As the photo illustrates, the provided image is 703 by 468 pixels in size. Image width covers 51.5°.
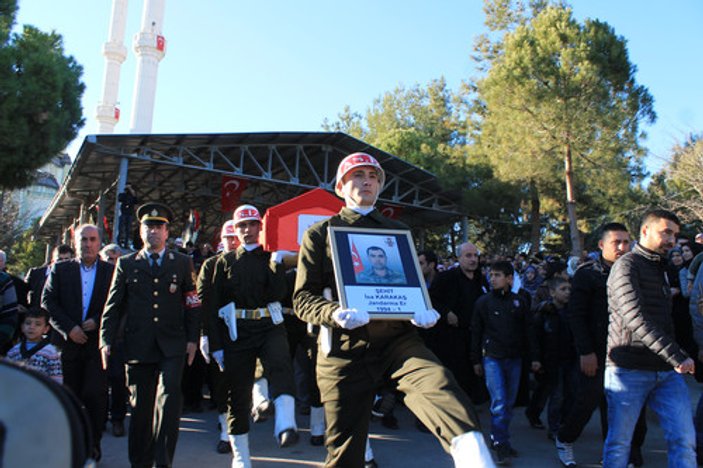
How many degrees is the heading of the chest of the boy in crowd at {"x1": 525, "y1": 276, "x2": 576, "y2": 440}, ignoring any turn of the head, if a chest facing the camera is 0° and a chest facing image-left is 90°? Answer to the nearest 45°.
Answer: approximately 315°

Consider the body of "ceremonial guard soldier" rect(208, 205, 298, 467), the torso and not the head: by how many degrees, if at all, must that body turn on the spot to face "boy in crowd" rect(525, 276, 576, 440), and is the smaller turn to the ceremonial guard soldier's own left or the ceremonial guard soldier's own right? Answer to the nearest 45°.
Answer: approximately 90° to the ceremonial guard soldier's own left

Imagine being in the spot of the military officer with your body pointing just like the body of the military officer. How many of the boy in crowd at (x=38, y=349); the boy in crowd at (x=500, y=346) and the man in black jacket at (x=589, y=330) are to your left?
2

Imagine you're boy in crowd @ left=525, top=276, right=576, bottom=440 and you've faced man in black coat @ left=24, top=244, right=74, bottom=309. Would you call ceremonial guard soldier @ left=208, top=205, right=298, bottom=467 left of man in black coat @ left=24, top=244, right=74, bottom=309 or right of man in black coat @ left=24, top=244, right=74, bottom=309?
left

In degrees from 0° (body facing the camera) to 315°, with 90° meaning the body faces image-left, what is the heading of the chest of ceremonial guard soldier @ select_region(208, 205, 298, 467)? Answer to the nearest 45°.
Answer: approximately 0°
